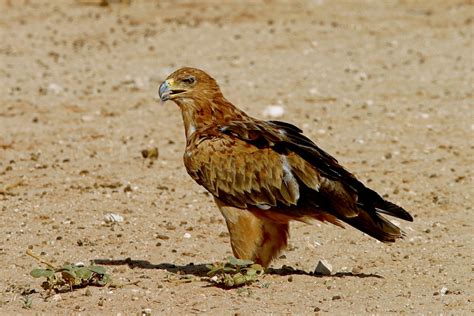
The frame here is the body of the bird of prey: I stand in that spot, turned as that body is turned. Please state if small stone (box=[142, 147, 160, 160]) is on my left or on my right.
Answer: on my right

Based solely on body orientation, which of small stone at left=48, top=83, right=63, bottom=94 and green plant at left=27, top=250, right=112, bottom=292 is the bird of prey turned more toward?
the green plant

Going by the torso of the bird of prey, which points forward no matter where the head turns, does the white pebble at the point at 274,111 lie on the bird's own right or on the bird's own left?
on the bird's own right

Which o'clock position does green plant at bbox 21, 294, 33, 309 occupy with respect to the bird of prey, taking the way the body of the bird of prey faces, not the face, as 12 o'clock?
The green plant is roughly at 11 o'clock from the bird of prey.

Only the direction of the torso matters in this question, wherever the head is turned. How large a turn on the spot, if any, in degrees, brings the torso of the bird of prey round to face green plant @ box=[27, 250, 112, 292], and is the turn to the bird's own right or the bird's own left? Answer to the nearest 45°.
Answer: approximately 45° to the bird's own left

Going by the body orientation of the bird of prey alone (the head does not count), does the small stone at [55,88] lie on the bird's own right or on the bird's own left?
on the bird's own right

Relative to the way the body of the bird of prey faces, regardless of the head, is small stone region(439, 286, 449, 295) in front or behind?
behind

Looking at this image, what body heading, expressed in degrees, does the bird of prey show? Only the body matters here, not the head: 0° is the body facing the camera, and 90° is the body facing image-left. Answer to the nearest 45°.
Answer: approximately 90°
